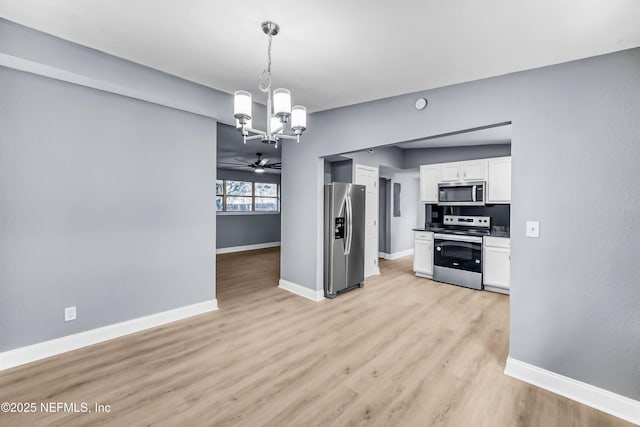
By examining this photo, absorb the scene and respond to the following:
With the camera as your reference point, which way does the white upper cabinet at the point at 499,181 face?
facing the viewer

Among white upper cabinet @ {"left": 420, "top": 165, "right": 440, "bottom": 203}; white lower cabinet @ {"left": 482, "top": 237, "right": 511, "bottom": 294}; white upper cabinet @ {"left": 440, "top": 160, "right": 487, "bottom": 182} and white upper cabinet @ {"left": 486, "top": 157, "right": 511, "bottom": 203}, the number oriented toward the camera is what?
4

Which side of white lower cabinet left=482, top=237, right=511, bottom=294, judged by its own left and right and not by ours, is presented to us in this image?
front

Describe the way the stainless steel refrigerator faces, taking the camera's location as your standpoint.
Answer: facing the viewer and to the right of the viewer

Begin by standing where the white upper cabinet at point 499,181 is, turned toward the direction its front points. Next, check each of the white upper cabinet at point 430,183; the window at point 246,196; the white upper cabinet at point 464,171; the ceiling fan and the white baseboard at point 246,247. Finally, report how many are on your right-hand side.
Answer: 5

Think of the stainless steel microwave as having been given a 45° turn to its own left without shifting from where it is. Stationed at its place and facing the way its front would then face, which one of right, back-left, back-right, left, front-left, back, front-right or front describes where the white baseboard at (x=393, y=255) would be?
back

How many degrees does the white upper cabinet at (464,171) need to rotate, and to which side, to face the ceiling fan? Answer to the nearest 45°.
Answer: approximately 90° to its right

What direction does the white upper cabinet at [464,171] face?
toward the camera

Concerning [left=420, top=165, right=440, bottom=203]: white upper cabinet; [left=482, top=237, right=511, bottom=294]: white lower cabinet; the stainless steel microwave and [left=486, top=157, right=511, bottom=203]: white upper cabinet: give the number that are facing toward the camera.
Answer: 4

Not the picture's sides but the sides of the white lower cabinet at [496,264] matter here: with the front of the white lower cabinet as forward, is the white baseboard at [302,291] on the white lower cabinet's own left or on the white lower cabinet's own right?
on the white lower cabinet's own right
